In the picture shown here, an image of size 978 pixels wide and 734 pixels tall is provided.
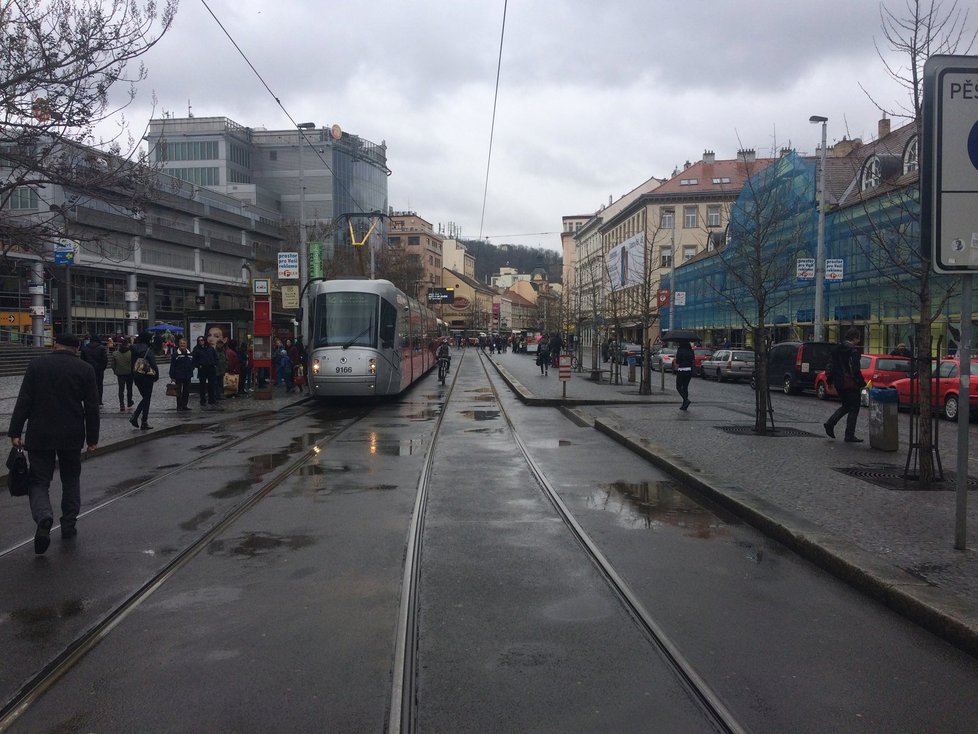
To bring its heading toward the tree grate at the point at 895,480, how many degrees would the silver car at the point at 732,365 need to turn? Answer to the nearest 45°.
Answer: approximately 135° to its left

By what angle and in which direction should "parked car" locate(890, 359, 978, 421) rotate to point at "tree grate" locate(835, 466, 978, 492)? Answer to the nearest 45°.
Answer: approximately 135° to its left

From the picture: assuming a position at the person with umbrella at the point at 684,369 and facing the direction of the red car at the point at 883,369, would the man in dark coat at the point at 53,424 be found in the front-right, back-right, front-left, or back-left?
back-right

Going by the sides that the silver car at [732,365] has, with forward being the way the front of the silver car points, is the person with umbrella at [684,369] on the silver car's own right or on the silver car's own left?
on the silver car's own left

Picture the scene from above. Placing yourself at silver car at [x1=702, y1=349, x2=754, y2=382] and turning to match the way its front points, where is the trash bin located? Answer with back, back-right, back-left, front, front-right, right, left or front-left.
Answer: back-left

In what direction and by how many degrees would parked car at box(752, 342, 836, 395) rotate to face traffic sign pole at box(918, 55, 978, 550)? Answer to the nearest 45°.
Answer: approximately 135° to its left

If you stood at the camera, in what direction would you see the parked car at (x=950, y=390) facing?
facing away from the viewer and to the left of the viewer

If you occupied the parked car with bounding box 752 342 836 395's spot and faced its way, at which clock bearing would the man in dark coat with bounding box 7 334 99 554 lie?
The man in dark coat is roughly at 8 o'clock from the parked car.

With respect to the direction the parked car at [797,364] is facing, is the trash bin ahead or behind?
behind

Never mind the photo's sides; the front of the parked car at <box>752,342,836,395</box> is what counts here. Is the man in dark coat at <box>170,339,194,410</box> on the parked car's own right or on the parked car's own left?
on the parked car's own left
